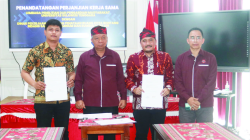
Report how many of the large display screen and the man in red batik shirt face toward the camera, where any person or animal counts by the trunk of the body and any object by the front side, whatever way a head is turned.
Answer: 2

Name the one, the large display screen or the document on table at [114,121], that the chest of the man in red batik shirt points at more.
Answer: the document on table

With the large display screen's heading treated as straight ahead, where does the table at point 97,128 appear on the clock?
The table is roughly at 12 o'clock from the large display screen.

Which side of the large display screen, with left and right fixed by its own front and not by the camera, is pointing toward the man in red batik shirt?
front

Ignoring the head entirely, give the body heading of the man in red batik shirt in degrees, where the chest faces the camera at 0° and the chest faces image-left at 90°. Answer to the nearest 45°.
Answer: approximately 0°

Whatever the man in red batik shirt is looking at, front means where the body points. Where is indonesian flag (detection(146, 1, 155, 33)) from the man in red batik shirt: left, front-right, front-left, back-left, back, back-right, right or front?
back

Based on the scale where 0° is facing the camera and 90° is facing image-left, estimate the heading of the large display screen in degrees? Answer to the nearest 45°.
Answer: approximately 0°

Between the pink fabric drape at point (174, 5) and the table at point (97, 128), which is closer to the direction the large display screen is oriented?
the table

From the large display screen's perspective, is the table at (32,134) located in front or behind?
in front

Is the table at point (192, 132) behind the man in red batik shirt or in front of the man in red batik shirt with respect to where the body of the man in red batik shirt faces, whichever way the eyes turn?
in front

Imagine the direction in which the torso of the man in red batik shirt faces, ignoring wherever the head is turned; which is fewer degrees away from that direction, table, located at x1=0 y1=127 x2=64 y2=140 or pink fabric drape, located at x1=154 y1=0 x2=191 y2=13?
the table
